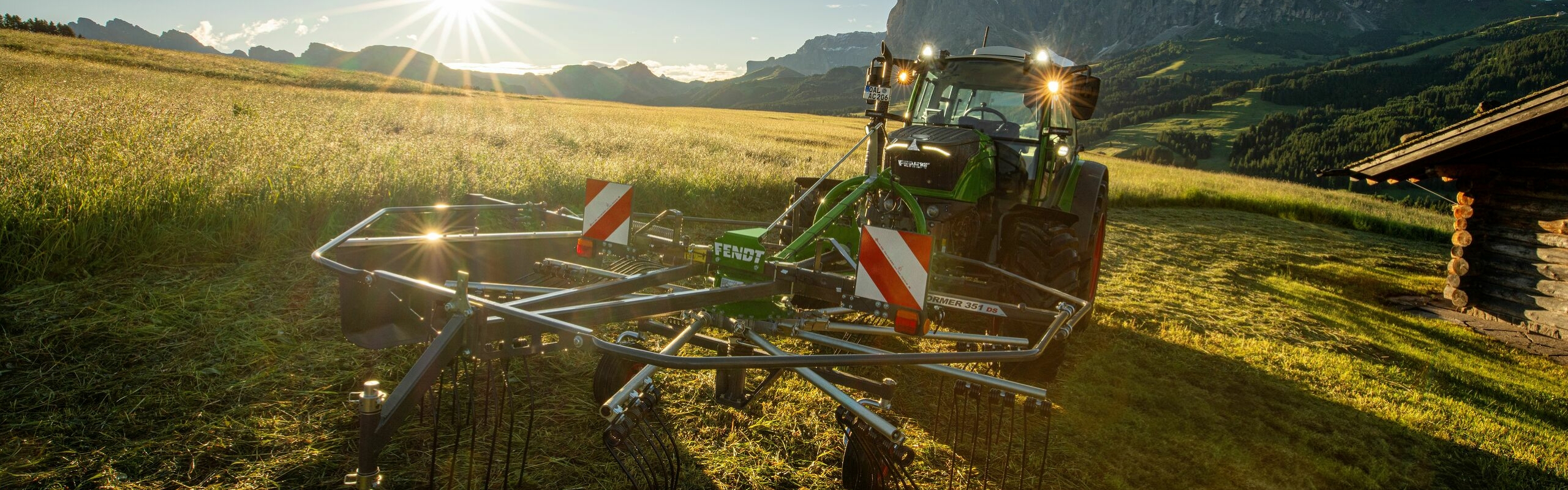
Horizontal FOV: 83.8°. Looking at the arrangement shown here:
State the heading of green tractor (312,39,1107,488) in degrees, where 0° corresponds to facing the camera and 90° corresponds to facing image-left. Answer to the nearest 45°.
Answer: approximately 45°
